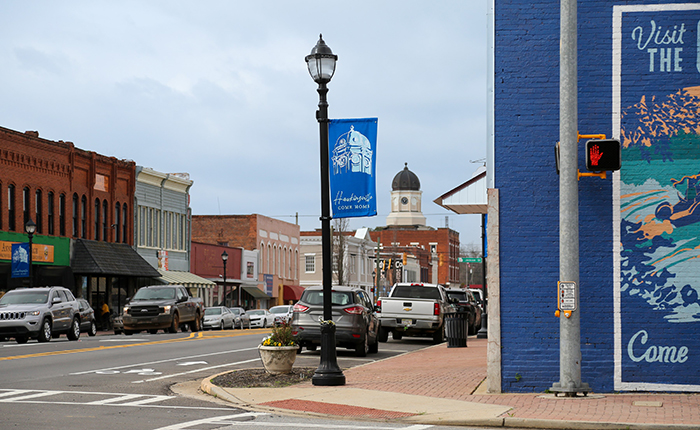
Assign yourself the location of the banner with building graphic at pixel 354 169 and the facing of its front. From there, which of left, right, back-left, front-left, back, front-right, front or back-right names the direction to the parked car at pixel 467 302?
back

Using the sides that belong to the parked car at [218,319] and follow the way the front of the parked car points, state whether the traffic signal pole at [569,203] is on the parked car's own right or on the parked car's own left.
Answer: on the parked car's own left

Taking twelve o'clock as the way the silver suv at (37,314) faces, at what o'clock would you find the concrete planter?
The concrete planter is roughly at 10 o'clock from the silver suv.

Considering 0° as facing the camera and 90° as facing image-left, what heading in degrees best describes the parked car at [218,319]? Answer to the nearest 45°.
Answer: approximately 45°

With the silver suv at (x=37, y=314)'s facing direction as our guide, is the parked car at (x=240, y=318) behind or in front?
behind

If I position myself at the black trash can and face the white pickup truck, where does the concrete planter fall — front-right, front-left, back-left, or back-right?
back-left

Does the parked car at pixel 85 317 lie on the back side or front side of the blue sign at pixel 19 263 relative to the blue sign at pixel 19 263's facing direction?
on the front side
